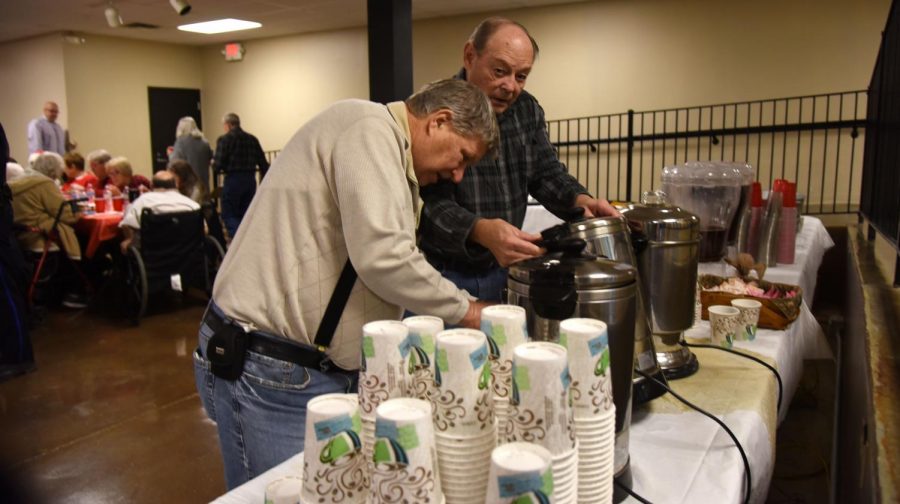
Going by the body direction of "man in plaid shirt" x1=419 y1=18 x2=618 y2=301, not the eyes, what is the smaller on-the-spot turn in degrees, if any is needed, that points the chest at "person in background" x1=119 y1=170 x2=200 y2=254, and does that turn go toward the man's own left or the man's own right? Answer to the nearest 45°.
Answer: approximately 180°

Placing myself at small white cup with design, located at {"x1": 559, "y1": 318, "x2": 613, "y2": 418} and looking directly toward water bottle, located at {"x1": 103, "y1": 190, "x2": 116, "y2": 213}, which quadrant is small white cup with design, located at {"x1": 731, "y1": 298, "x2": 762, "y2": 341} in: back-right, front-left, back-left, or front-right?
front-right

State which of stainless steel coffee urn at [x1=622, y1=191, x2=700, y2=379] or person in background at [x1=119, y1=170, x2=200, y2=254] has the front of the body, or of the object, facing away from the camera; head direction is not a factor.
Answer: the person in background

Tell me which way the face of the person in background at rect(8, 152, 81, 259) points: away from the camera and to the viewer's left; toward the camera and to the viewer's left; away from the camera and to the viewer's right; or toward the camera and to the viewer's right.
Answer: away from the camera and to the viewer's right

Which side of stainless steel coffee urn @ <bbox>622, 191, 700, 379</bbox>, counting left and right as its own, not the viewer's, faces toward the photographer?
left

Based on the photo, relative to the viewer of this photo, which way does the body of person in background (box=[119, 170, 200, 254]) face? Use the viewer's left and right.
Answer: facing away from the viewer

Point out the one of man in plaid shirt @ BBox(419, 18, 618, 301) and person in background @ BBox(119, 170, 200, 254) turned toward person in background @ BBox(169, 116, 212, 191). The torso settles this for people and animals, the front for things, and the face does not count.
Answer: person in background @ BBox(119, 170, 200, 254)

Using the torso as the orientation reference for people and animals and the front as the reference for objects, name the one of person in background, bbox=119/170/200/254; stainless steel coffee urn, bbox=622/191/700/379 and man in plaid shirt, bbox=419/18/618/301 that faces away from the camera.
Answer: the person in background

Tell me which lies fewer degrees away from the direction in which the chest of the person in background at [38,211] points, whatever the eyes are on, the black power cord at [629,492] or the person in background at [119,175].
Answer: the person in background

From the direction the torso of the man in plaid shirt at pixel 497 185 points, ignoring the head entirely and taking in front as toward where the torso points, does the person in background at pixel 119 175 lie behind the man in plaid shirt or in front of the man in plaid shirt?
behind

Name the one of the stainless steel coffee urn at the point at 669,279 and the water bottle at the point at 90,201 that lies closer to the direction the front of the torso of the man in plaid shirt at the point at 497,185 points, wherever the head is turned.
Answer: the stainless steel coffee urn

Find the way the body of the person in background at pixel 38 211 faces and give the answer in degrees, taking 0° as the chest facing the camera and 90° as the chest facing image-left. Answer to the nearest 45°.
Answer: approximately 225°

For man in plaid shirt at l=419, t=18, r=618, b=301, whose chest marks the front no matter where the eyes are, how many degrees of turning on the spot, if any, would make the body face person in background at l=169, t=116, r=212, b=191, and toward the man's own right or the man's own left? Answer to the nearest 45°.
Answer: approximately 180°

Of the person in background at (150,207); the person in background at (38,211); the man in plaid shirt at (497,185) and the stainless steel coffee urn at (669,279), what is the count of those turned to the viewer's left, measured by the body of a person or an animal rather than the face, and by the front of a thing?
1

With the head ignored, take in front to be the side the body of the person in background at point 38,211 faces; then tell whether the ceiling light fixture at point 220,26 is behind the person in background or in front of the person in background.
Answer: in front

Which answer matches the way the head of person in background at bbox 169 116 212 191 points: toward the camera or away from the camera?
away from the camera

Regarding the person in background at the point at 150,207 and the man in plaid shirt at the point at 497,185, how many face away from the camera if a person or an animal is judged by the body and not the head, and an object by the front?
1

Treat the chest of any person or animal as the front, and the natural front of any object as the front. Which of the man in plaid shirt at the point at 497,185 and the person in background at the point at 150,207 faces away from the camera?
the person in background
